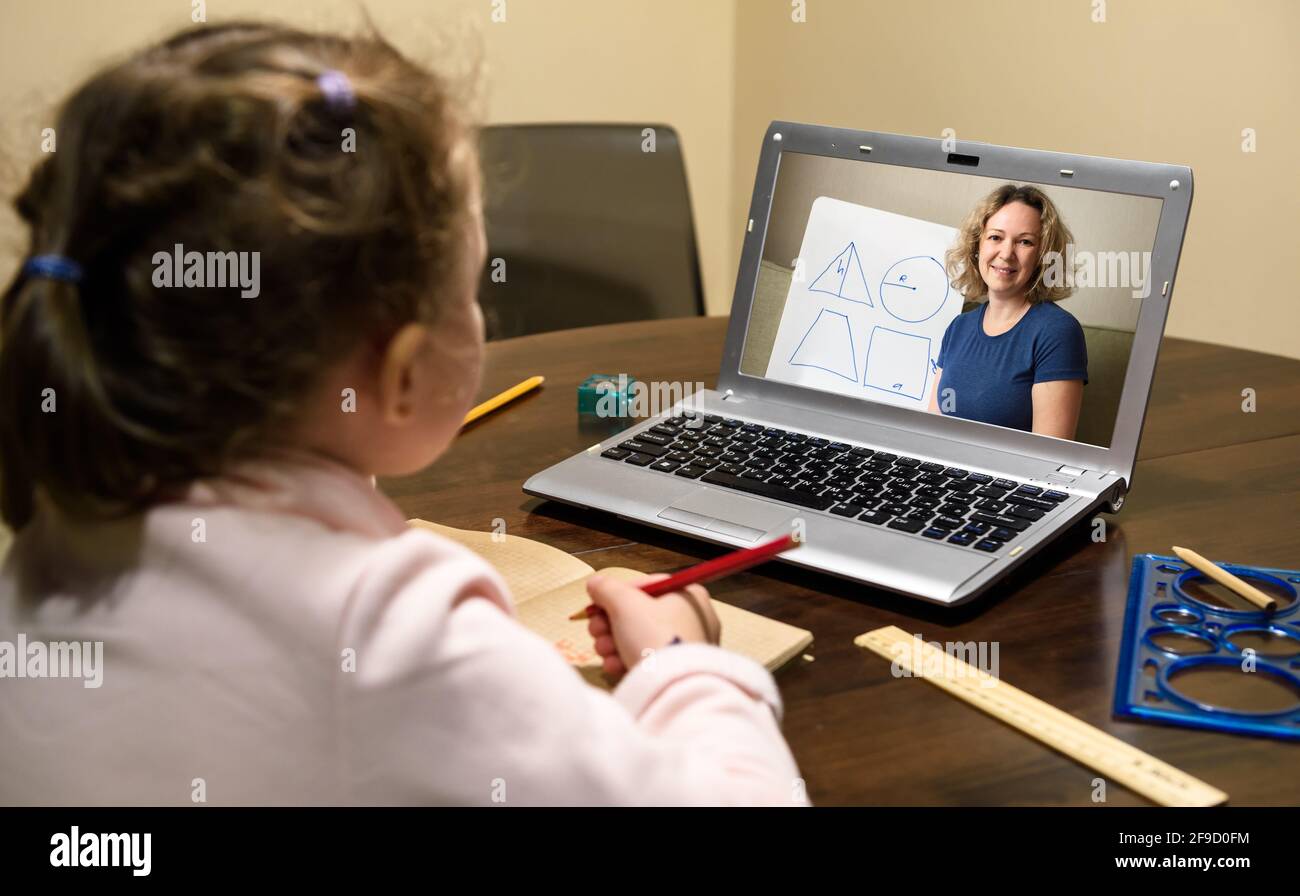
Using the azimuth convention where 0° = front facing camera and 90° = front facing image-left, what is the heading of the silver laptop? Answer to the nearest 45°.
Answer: approximately 45°

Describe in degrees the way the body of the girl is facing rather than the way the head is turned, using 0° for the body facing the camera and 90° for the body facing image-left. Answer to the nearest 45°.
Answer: approximately 225°

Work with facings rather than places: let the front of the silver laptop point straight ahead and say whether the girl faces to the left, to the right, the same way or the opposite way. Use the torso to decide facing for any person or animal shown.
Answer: the opposite way

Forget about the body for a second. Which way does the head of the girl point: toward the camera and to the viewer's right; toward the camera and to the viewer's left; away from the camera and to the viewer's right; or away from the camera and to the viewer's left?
away from the camera and to the viewer's right
